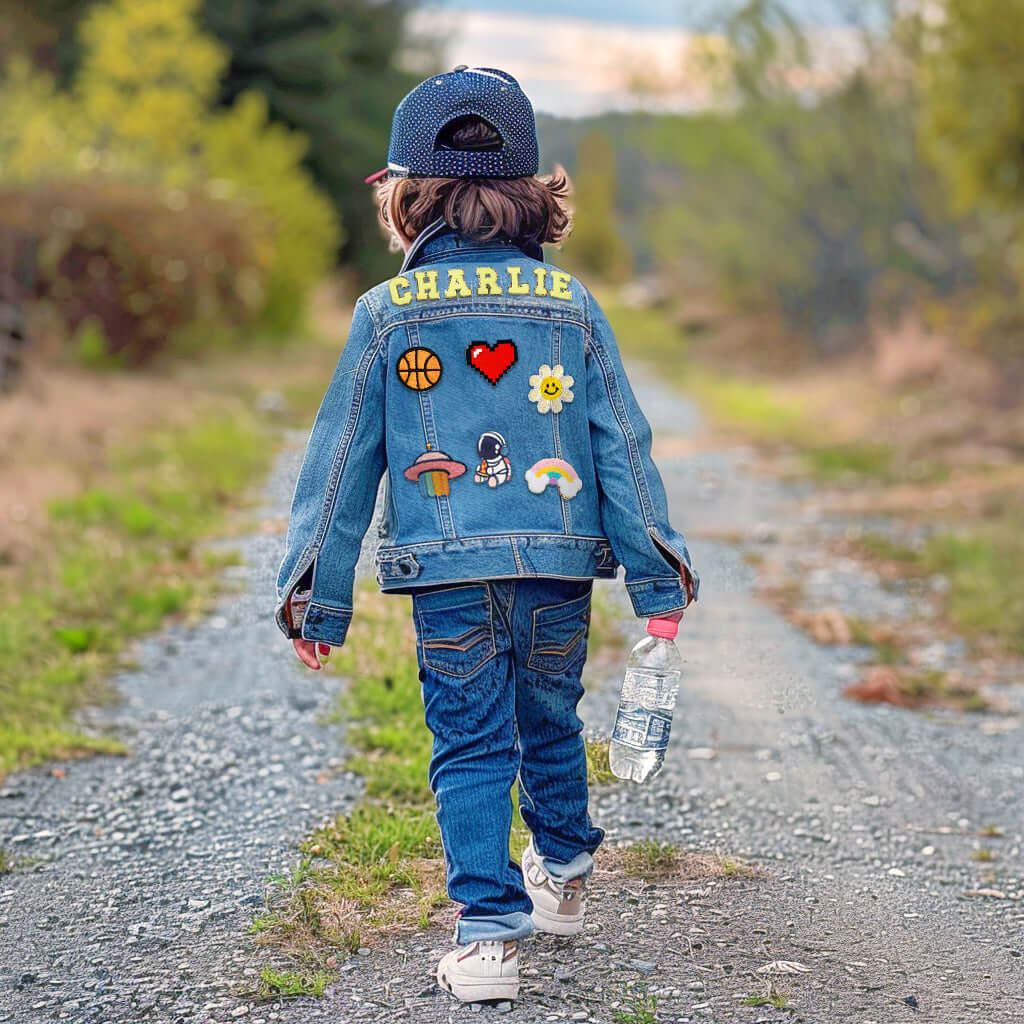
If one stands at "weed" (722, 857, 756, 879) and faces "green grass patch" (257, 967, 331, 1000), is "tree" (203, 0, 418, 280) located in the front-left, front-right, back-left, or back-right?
back-right

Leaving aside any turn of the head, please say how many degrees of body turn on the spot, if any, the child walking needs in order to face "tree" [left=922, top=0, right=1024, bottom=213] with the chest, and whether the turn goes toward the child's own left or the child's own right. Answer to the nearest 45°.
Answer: approximately 45° to the child's own right

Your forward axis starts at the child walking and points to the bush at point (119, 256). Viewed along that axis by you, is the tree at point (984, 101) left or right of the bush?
right

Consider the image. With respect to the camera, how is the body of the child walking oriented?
away from the camera

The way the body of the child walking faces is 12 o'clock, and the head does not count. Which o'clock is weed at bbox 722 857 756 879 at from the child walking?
The weed is roughly at 1 o'clock from the child walking.

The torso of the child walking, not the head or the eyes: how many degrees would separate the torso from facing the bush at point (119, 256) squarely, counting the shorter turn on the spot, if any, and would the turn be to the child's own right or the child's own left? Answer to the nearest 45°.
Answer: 0° — they already face it

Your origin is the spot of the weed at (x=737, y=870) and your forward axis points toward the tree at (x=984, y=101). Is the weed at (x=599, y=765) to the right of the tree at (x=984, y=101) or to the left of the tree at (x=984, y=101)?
left
